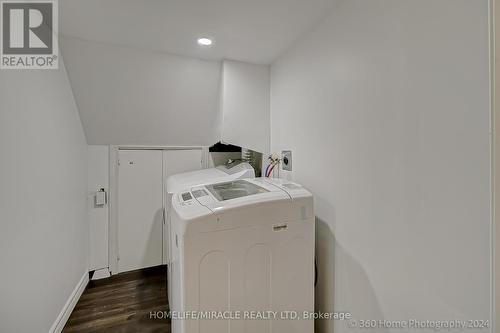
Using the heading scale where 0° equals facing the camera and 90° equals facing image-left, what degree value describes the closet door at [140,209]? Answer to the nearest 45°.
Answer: approximately 0°

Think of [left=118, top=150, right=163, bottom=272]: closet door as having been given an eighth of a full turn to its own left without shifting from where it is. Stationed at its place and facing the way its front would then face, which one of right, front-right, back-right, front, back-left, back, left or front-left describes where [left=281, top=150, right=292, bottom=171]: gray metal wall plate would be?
front

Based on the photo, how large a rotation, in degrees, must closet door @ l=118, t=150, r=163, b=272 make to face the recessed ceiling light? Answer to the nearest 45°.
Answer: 0° — it already faces it

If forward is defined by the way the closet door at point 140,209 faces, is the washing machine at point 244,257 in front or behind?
in front
